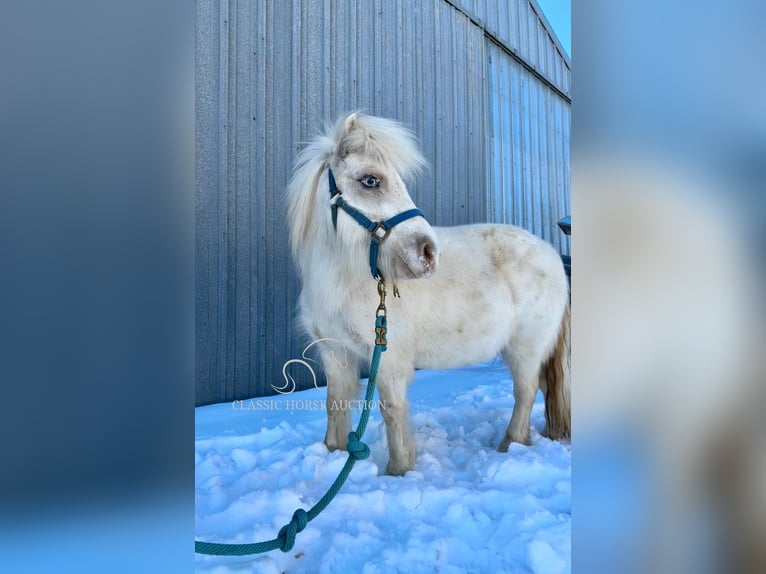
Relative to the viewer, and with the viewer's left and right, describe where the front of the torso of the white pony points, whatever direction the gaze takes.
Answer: facing the viewer and to the left of the viewer
